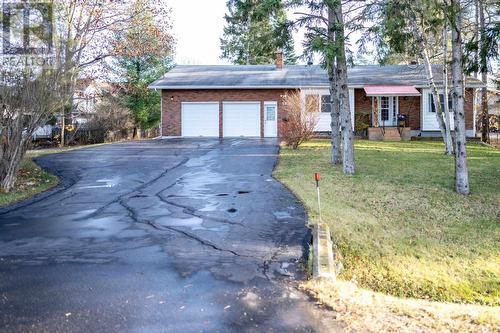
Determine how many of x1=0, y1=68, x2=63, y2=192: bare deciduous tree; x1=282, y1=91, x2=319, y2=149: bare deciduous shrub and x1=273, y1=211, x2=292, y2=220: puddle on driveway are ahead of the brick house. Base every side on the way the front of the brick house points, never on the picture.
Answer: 3

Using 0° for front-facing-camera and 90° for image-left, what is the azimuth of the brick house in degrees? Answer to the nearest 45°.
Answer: approximately 0°

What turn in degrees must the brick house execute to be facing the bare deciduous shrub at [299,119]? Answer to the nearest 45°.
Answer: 0° — it already faces it

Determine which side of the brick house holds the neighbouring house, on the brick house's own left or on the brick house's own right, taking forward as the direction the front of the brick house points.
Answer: on the brick house's own right

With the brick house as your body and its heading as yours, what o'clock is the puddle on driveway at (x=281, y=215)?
The puddle on driveway is roughly at 12 o'clock from the brick house.

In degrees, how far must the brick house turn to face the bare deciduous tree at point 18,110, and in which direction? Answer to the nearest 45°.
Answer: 0° — it already faces it

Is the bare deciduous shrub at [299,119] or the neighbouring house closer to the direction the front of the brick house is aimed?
the bare deciduous shrub
